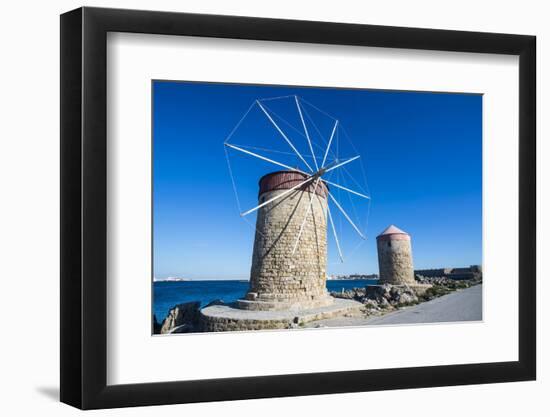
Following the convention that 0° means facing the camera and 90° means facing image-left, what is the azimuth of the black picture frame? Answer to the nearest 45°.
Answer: approximately 315°
